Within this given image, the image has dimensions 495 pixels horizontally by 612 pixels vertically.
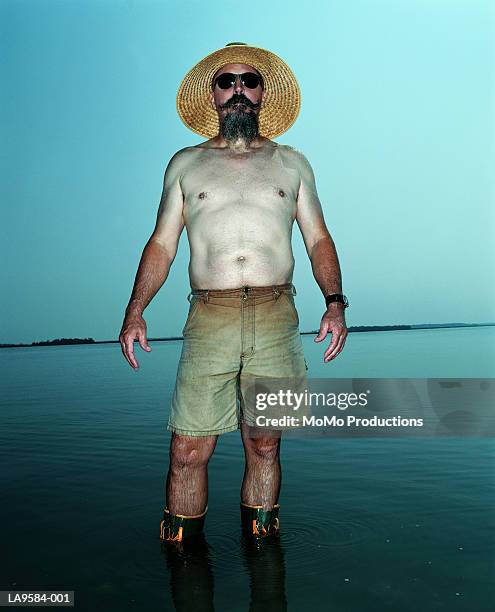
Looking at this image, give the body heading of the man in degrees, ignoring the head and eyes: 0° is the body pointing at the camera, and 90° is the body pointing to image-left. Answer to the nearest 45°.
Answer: approximately 0°
